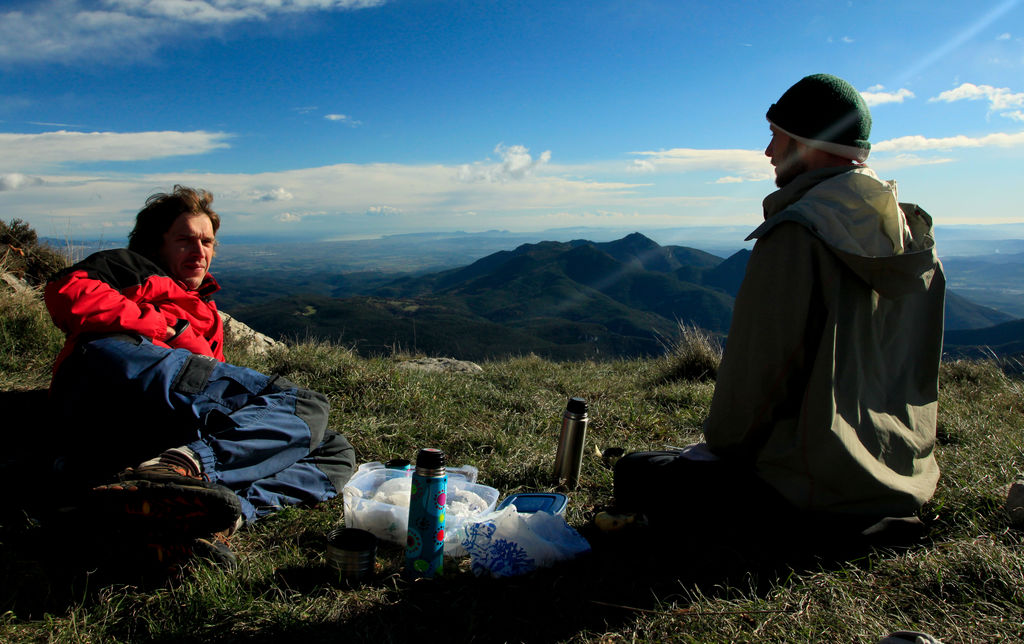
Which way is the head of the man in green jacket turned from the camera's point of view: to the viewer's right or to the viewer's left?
to the viewer's left

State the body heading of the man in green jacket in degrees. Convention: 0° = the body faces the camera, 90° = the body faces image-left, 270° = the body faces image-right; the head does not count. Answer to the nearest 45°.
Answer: approximately 135°

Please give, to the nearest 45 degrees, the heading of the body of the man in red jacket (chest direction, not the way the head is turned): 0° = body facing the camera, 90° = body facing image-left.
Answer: approximately 315°

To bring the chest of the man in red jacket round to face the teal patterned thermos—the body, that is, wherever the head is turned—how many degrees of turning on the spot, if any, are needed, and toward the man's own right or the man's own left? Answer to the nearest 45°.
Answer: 0° — they already face it

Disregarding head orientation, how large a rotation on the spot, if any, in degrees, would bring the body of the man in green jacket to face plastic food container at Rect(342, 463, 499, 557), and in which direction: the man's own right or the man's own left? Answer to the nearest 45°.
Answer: approximately 45° to the man's own left

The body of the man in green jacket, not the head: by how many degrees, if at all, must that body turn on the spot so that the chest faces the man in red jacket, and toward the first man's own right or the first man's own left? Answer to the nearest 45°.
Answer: approximately 45° to the first man's own left
